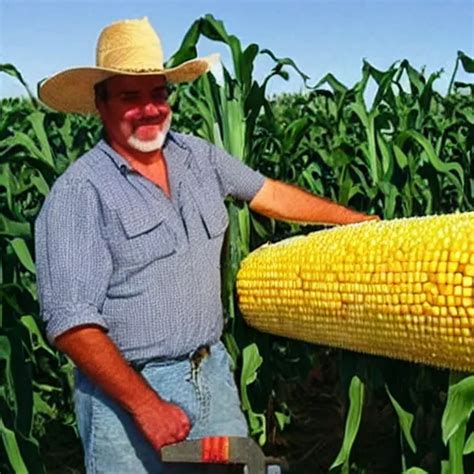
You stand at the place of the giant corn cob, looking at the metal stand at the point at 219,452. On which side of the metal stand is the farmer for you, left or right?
right

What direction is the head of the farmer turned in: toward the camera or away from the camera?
toward the camera

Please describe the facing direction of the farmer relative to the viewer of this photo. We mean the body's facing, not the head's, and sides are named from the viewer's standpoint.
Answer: facing the viewer and to the right of the viewer
